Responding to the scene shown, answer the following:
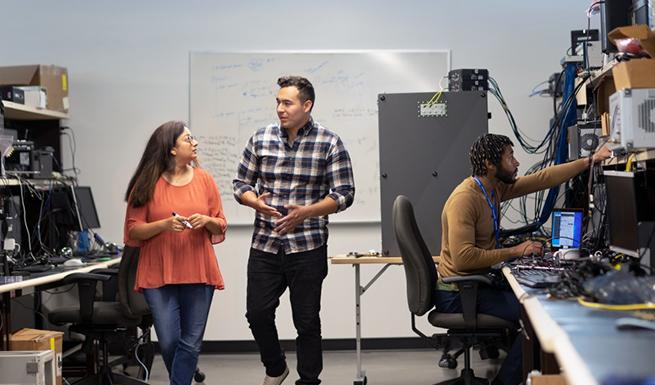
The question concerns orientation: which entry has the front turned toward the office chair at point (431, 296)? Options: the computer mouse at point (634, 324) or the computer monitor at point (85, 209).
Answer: the computer monitor

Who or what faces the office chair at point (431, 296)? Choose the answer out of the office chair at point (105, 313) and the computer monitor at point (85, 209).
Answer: the computer monitor

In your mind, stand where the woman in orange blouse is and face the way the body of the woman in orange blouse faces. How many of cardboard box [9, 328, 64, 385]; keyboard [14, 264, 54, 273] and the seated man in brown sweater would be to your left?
1

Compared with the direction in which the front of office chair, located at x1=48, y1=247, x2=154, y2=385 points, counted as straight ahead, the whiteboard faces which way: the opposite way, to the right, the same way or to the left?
to the left

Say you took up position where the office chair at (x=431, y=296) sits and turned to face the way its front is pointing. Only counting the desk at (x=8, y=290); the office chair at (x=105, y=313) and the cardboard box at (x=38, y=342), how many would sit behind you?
3

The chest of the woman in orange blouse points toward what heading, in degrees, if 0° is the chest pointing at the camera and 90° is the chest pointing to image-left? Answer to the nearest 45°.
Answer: approximately 0°

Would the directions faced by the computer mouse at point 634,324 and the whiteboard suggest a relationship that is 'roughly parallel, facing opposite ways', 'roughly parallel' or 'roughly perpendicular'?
roughly perpendicular

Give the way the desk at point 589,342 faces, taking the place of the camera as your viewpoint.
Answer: facing to the left of the viewer

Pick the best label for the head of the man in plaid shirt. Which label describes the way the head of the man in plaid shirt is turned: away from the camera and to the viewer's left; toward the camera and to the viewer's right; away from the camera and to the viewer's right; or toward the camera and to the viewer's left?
toward the camera and to the viewer's left

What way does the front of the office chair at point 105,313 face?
to the viewer's left

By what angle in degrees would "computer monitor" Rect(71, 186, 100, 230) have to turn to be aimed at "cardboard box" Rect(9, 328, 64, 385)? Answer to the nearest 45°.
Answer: approximately 45° to its right

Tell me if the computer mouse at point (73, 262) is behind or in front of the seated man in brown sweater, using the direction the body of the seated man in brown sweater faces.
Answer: behind

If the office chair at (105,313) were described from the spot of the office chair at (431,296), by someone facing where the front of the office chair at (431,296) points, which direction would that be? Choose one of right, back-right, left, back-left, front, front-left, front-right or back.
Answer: back

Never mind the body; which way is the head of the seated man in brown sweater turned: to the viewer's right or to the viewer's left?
to the viewer's right

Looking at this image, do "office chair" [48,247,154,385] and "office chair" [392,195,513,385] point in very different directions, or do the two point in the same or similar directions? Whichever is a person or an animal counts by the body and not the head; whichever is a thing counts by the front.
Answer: very different directions
